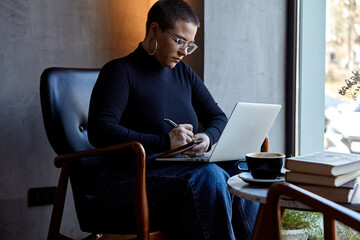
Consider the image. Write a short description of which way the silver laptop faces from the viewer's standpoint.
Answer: facing away from the viewer and to the left of the viewer

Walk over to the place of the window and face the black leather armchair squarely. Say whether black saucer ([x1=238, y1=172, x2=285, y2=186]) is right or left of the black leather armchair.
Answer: left

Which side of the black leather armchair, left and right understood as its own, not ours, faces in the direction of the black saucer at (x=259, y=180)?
front

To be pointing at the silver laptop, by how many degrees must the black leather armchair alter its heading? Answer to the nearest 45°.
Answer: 0° — it already faces it
